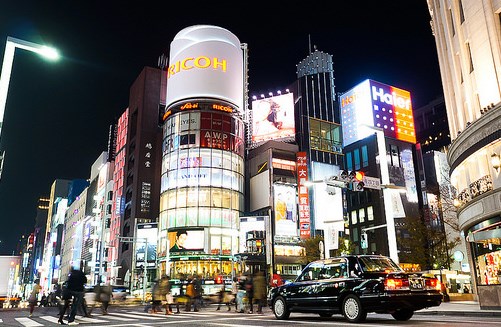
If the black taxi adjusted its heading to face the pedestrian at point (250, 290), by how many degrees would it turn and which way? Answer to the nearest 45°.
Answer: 0° — it already faces them

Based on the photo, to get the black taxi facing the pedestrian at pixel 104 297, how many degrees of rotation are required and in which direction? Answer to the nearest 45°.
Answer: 0° — it already faces them

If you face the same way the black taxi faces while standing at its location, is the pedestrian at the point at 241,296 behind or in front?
in front

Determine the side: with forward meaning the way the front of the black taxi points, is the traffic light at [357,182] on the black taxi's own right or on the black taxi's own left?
on the black taxi's own right

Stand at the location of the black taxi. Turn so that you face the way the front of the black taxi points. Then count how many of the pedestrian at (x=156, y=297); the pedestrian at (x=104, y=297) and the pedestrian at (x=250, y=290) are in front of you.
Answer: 3

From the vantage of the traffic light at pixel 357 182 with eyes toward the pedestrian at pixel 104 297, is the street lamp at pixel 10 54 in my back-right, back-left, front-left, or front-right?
front-left

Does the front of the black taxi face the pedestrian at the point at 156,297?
yes

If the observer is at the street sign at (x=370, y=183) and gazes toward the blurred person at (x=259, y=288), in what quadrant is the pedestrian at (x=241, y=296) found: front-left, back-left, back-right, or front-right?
front-right

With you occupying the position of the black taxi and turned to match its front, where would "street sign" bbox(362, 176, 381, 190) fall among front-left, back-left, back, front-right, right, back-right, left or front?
front-right

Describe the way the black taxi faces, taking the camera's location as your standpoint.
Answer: facing away from the viewer and to the left of the viewer

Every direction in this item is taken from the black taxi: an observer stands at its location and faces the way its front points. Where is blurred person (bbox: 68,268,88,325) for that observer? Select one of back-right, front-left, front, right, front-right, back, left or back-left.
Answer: front-left

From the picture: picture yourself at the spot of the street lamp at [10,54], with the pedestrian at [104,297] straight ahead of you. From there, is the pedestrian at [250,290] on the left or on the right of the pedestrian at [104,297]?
right
